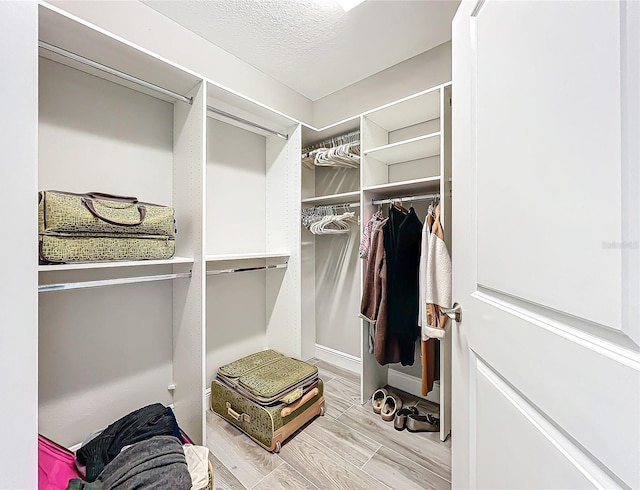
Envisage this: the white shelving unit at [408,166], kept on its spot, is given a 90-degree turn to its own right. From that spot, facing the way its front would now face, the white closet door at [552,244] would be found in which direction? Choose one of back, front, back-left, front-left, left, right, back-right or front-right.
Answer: back-left

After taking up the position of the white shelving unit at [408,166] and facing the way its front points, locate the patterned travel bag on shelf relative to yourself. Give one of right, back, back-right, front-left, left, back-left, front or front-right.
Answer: front

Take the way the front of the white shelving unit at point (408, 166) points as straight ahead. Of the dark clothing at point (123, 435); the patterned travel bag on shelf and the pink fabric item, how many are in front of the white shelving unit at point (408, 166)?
3

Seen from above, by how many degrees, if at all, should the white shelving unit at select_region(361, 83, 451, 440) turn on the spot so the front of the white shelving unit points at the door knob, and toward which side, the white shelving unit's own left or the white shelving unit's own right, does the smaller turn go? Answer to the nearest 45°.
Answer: approximately 45° to the white shelving unit's own left

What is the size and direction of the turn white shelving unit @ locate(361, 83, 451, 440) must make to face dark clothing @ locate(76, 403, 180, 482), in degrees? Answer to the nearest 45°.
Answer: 0° — it already faces it

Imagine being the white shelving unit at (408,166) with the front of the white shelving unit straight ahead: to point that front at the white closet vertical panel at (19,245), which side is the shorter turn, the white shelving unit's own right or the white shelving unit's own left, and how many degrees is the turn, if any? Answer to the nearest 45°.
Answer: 0° — it already faces it

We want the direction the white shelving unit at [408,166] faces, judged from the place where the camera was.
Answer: facing the viewer and to the left of the viewer

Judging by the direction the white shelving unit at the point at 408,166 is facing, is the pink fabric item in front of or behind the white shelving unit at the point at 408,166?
in front
